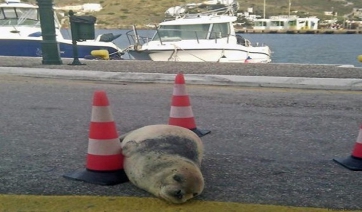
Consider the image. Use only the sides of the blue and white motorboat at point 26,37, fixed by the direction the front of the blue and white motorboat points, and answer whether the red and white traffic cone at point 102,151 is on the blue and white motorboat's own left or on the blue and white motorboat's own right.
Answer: on the blue and white motorboat's own left

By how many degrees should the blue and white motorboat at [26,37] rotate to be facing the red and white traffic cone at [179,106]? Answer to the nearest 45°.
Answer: approximately 90° to its left

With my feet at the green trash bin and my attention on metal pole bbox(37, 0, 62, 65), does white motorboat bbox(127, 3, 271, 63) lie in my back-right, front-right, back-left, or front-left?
back-right

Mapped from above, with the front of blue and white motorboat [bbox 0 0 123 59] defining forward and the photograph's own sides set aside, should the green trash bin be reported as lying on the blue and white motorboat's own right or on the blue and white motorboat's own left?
on the blue and white motorboat's own left

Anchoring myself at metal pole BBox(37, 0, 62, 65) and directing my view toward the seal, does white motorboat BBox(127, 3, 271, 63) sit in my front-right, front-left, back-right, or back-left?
back-left

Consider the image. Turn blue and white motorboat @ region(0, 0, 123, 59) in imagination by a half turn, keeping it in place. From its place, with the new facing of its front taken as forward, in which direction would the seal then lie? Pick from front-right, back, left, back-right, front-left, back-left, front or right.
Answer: right

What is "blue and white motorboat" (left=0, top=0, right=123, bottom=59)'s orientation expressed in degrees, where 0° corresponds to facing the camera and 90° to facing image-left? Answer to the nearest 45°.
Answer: approximately 90°
